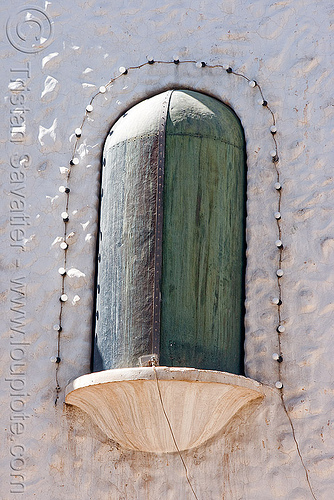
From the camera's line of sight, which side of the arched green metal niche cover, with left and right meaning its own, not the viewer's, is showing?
front
